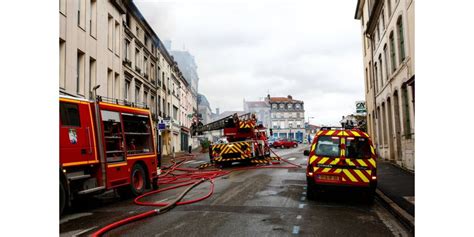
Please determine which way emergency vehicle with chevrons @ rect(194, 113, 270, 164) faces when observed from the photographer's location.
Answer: facing away from the viewer and to the right of the viewer

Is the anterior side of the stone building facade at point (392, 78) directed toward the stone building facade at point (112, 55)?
yes

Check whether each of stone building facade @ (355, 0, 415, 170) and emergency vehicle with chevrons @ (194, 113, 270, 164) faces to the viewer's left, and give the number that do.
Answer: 1

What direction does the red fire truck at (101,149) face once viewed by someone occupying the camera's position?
facing the viewer and to the left of the viewer

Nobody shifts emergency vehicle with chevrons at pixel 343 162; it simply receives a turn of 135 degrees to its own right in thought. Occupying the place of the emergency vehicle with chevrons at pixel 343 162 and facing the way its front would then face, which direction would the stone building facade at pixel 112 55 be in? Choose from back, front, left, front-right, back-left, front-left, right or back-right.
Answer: back

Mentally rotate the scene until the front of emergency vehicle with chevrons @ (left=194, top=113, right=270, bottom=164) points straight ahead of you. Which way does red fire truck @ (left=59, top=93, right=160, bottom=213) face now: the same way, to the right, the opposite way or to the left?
the opposite way

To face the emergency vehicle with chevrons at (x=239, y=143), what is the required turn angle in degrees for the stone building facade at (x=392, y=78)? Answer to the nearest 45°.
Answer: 0° — it already faces it

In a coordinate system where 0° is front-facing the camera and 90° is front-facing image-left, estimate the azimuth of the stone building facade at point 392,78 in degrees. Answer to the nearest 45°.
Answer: approximately 90°

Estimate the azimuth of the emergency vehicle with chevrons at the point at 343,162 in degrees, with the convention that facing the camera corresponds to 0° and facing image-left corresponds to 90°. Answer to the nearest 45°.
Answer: approximately 180°

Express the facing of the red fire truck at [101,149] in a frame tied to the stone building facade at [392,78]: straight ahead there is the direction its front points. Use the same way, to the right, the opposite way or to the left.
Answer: to the left
